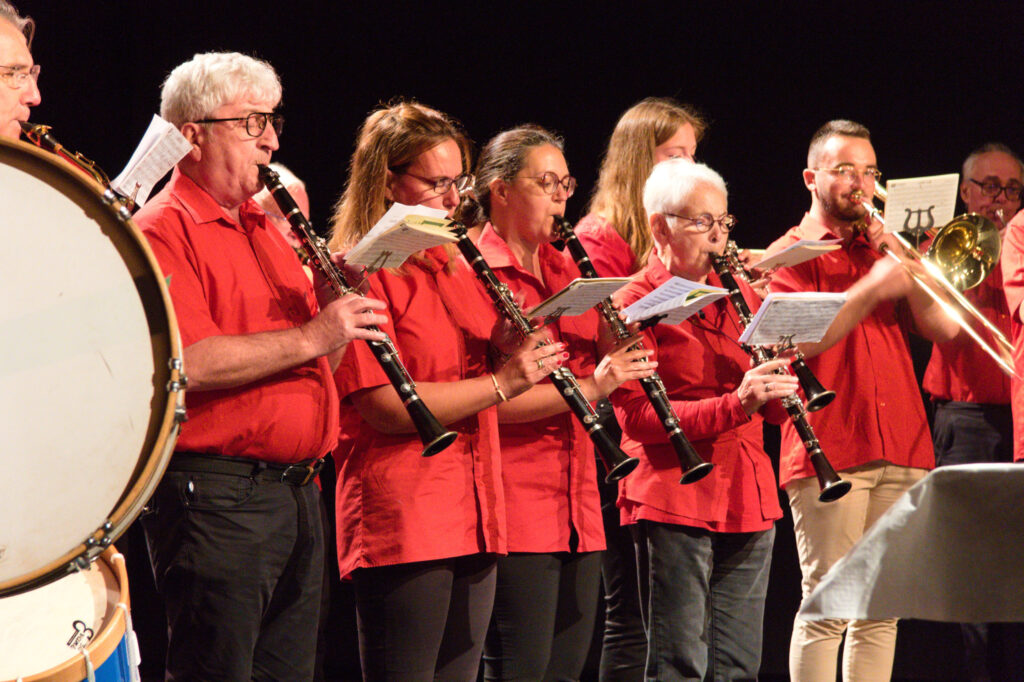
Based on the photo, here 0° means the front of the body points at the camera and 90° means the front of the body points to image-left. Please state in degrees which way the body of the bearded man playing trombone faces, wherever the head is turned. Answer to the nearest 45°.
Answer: approximately 315°

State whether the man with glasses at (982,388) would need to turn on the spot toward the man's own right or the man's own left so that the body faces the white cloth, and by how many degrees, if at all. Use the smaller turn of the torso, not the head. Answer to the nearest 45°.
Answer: approximately 45° to the man's own right

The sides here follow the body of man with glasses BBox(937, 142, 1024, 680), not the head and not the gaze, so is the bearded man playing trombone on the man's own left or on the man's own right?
on the man's own right

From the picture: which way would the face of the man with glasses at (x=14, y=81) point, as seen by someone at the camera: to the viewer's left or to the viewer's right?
to the viewer's right

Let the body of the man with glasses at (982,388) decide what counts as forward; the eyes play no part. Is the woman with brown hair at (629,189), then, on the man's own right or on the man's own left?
on the man's own right

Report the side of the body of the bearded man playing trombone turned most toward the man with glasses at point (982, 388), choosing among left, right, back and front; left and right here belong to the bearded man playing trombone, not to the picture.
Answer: left
